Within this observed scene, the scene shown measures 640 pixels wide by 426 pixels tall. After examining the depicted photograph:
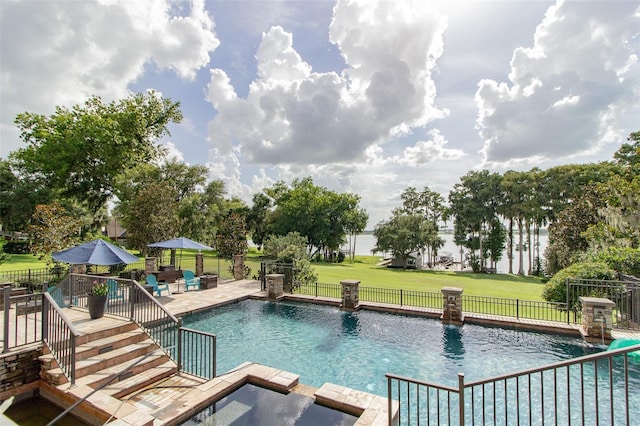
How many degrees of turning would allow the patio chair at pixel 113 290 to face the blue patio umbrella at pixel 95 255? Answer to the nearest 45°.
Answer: approximately 135° to its right

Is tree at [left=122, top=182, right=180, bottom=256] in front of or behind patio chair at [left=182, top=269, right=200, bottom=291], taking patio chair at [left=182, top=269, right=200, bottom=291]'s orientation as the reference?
behind

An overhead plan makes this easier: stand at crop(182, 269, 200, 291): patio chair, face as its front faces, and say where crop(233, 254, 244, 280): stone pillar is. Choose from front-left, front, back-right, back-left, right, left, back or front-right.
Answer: left
